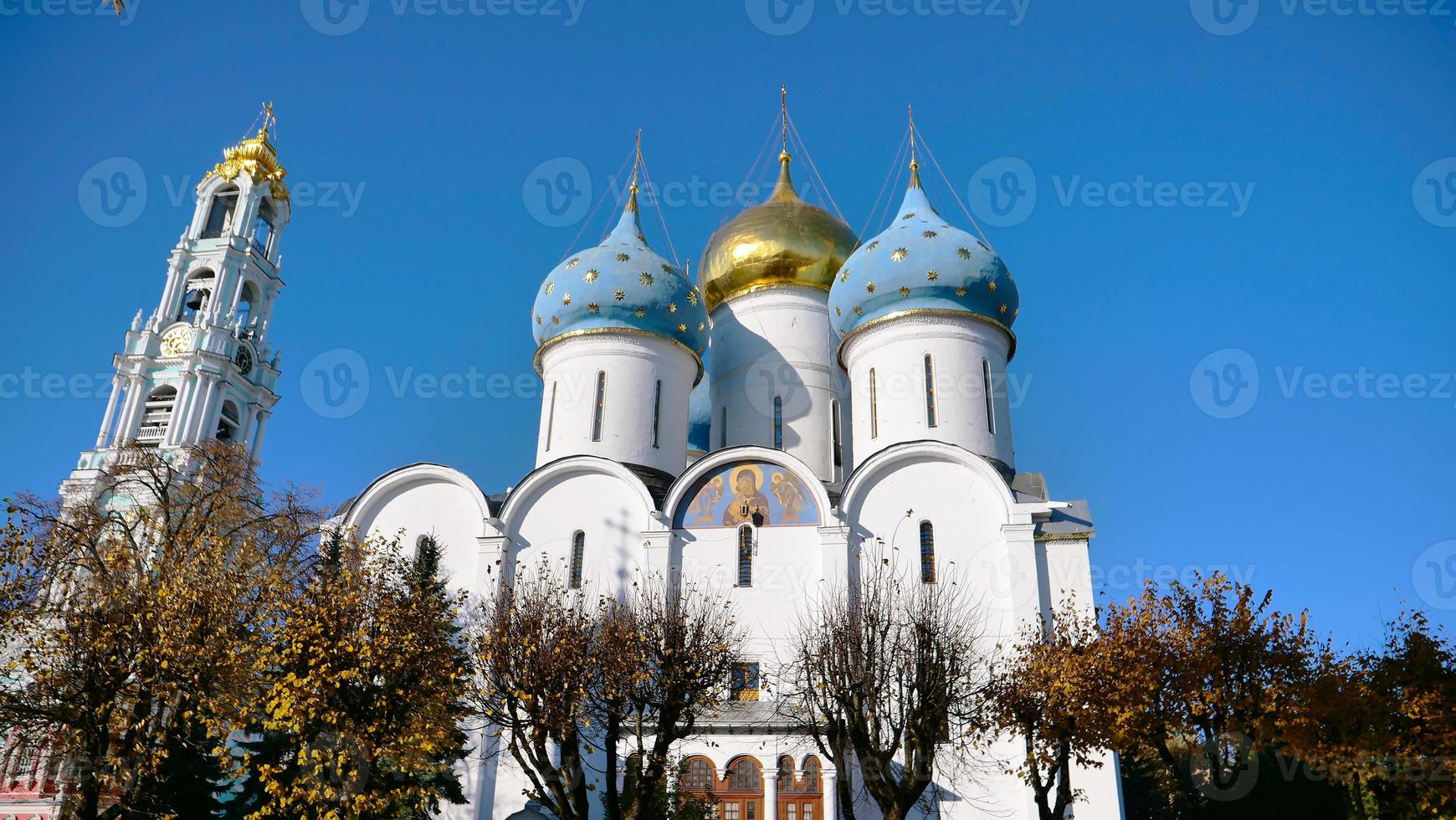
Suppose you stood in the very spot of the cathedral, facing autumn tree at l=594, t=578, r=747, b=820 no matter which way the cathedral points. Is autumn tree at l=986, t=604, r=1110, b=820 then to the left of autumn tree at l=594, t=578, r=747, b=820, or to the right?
left

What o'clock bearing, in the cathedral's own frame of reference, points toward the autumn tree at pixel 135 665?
The autumn tree is roughly at 2 o'clock from the cathedral.

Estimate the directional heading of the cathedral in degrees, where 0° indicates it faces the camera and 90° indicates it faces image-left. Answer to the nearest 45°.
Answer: approximately 0°

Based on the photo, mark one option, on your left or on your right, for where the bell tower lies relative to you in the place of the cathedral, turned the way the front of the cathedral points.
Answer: on your right

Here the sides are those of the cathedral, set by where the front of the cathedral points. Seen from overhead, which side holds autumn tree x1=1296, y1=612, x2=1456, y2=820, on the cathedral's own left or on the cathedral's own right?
on the cathedral's own left

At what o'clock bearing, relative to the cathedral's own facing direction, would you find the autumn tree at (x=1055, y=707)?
The autumn tree is roughly at 11 o'clock from the cathedral.

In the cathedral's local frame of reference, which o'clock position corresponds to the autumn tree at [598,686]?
The autumn tree is roughly at 1 o'clock from the cathedral.
